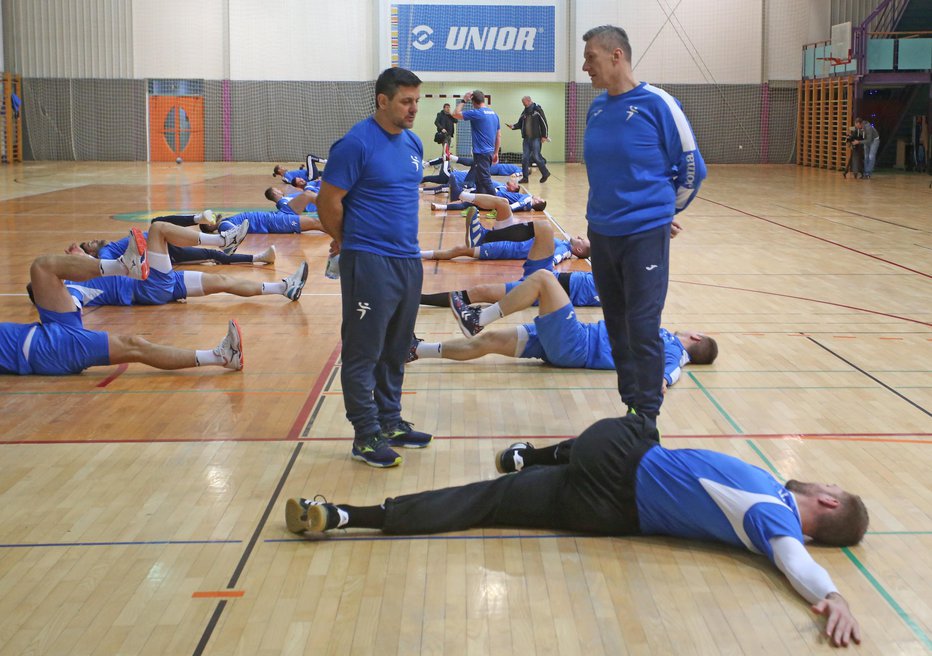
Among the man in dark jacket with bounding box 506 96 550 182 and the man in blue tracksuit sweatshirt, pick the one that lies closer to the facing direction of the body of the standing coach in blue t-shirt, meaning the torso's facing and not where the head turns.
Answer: the man in blue tracksuit sweatshirt

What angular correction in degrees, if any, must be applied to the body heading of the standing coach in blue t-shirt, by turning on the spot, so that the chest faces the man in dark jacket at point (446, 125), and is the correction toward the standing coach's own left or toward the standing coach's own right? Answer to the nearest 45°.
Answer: approximately 135° to the standing coach's own left

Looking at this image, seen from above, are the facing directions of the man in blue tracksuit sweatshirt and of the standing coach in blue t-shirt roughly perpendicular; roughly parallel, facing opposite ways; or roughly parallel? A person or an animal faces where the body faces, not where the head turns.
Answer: roughly perpendicular

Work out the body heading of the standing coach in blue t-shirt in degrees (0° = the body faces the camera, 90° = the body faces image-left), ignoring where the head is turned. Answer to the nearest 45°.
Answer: approximately 315°

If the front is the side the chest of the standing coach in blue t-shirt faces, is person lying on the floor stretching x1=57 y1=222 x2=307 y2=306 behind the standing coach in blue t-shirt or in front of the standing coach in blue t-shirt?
behind

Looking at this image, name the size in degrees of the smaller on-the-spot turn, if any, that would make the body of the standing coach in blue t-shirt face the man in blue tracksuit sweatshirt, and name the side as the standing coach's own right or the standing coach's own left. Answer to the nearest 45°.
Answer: approximately 45° to the standing coach's own left

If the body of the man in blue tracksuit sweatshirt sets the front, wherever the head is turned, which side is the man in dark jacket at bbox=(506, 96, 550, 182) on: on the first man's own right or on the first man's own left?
on the first man's own right

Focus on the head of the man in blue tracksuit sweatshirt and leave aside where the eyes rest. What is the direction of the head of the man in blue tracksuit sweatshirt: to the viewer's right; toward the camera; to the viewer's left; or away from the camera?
to the viewer's left
